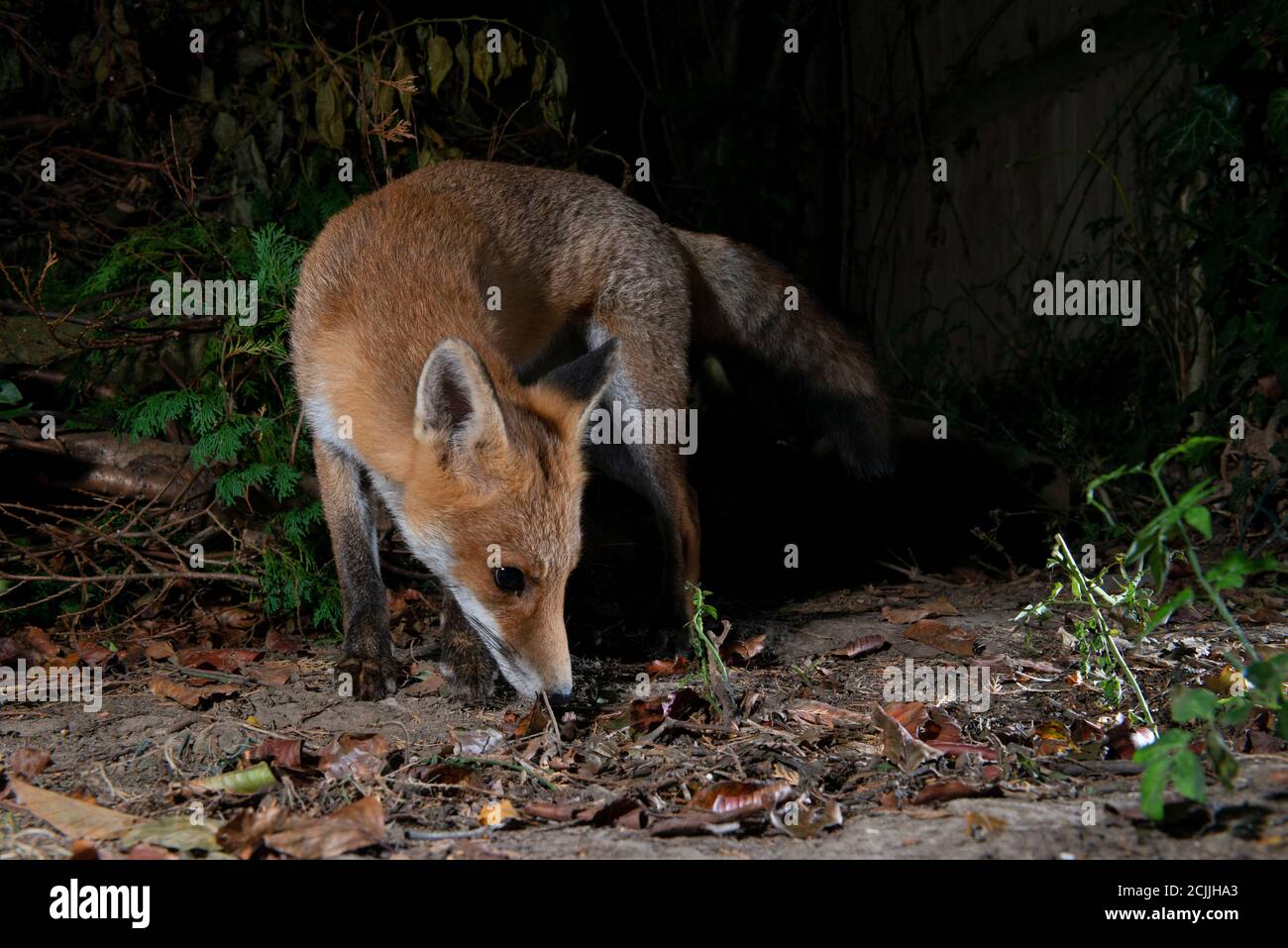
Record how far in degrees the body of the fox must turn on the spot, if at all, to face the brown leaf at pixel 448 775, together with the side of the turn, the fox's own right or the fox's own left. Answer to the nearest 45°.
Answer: approximately 45° to the fox's own left

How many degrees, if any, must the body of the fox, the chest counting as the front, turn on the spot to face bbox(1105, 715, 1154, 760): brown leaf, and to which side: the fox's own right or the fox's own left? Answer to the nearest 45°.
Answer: approximately 90° to the fox's own left

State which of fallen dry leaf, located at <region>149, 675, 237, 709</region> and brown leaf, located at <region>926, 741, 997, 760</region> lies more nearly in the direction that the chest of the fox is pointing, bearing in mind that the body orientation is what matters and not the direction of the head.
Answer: the fallen dry leaf

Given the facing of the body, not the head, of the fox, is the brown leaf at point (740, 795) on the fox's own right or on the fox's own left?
on the fox's own left

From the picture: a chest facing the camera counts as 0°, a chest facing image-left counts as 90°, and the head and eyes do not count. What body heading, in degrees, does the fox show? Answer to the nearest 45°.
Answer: approximately 45°

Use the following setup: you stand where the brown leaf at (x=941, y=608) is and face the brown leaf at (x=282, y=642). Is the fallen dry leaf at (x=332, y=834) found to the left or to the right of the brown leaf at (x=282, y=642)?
left

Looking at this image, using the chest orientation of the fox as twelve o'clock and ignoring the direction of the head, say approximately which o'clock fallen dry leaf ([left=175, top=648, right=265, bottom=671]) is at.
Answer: The fallen dry leaf is roughly at 2 o'clock from the fox.

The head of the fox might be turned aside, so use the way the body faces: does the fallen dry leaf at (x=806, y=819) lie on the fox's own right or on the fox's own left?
on the fox's own left

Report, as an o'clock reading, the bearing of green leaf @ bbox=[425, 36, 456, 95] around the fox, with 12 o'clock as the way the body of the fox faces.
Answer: The green leaf is roughly at 4 o'clock from the fox.
